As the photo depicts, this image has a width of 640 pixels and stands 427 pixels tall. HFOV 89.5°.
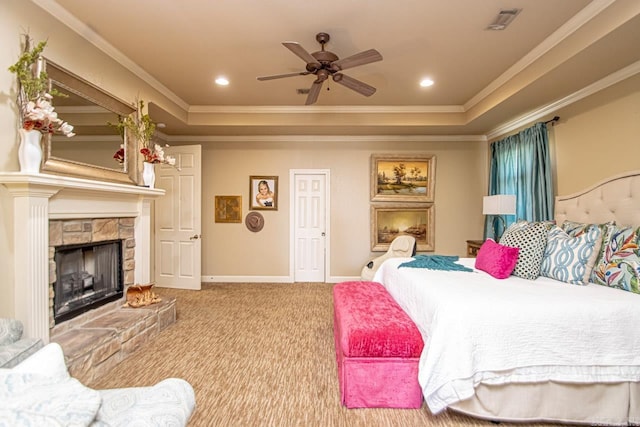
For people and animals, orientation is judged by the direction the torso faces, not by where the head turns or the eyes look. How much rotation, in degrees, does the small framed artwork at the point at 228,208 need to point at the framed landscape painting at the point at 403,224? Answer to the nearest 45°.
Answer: approximately 90° to its left

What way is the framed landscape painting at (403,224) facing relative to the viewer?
toward the camera

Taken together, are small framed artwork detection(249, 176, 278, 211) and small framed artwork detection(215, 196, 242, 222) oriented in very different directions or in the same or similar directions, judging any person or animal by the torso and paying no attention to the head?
same or similar directions

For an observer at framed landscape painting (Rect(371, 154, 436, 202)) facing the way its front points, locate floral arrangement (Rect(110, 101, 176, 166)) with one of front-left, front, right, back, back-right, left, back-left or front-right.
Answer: front-right

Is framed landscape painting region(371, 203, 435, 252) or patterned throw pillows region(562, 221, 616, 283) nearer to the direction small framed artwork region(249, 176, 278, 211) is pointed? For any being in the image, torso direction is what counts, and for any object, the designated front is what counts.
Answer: the patterned throw pillows

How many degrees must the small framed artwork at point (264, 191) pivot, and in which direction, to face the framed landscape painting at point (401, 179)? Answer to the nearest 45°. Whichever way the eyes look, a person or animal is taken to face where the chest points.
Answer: approximately 90° to its left

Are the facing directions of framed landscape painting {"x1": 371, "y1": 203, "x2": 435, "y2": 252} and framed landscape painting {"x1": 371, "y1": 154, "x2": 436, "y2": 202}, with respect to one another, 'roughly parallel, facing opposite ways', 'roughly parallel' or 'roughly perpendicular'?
roughly parallel

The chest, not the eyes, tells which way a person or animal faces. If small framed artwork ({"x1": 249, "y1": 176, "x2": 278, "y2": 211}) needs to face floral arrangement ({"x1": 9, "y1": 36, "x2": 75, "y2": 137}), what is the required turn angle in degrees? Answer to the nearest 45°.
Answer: approximately 45° to its right

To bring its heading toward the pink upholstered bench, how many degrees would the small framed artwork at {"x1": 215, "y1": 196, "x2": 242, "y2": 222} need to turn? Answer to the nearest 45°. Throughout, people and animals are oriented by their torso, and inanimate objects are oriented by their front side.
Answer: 0° — it already faces it

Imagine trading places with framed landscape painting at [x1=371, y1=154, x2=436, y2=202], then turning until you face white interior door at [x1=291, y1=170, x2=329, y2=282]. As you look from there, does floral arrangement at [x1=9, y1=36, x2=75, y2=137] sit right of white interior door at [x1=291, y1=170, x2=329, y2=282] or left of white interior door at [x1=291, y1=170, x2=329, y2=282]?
left

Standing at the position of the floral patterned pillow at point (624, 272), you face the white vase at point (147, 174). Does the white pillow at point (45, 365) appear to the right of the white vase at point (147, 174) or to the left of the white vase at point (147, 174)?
left

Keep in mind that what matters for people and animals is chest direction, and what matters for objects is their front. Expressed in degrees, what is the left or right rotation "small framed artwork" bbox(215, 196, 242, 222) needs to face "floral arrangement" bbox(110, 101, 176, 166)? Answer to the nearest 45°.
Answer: approximately 45° to its right

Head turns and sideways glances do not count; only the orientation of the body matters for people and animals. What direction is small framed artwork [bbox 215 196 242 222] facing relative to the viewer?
toward the camera
